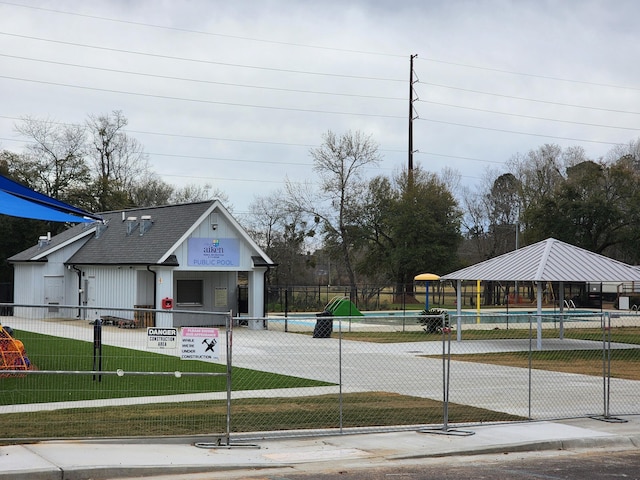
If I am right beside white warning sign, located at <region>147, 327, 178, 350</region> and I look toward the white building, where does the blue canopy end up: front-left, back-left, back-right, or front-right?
front-left

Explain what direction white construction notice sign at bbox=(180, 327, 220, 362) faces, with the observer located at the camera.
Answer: facing the viewer

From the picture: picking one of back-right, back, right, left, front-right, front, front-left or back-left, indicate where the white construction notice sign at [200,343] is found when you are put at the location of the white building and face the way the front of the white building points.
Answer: front-right

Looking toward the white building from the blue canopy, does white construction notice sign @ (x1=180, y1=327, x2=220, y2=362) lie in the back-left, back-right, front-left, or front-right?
back-right

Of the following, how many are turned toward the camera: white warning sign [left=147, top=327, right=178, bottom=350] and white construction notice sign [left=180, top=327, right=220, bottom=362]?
2

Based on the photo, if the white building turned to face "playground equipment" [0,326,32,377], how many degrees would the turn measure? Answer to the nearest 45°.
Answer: approximately 45° to its right

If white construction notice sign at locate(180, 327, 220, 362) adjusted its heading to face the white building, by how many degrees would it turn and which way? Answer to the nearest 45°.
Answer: approximately 180°

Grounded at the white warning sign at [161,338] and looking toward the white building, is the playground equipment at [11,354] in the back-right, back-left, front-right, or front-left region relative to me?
front-left

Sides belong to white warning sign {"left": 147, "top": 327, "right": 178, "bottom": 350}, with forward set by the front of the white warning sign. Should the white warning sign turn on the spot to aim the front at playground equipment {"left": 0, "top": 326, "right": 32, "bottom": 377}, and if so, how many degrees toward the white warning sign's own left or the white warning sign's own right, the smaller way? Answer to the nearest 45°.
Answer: approximately 135° to the white warning sign's own right

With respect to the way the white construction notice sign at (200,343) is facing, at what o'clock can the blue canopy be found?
The blue canopy is roughly at 5 o'clock from the white construction notice sign.
